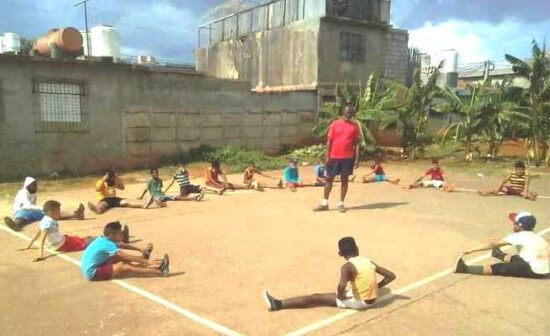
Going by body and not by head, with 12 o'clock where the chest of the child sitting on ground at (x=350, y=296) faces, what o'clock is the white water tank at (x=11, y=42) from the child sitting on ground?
The white water tank is roughly at 12 o'clock from the child sitting on ground.

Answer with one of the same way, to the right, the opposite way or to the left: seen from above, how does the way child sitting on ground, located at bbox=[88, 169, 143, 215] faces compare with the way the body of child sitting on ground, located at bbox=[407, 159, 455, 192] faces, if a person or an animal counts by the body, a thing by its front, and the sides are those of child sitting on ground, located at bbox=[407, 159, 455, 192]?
to the left

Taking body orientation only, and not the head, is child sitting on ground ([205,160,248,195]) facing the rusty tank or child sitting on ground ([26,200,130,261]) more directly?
the child sitting on ground

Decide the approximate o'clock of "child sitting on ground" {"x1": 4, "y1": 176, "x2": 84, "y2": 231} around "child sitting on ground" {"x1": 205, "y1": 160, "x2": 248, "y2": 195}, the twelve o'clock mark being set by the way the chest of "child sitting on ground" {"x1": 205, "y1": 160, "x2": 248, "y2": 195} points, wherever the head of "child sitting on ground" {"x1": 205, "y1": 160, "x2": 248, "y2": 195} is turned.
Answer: "child sitting on ground" {"x1": 4, "y1": 176, "x2": 84, "y2": 231} is roughly at 3 o'clock from "child sitting on ground" {"x1": 205, "y1": 160, "x2": 248, "y2": 195}.

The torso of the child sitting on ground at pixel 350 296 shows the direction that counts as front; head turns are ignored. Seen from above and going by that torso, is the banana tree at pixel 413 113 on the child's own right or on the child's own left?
on the child's own right

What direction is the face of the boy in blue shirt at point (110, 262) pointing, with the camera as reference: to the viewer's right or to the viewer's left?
to the viewer's right

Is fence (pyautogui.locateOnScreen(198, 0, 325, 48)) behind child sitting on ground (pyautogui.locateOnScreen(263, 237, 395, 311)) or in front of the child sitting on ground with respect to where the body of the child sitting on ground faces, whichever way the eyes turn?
in front

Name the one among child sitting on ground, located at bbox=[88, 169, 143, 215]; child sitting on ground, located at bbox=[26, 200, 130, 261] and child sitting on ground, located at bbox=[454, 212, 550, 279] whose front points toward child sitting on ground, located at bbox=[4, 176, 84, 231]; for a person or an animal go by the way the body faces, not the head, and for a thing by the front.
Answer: child sitting on ground, located at bbox=[454, 212, 550, 279]

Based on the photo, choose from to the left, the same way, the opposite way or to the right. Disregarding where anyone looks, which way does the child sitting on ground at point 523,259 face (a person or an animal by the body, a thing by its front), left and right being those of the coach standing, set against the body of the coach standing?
to the right

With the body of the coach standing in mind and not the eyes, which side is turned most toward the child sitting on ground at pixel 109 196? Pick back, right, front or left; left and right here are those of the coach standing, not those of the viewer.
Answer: right

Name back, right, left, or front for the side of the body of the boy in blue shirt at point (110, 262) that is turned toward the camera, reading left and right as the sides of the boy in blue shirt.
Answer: right

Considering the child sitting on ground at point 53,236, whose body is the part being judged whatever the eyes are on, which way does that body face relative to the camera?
to the viewer's right

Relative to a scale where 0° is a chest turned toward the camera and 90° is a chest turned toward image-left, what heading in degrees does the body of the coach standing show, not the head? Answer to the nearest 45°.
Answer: approximately 0°

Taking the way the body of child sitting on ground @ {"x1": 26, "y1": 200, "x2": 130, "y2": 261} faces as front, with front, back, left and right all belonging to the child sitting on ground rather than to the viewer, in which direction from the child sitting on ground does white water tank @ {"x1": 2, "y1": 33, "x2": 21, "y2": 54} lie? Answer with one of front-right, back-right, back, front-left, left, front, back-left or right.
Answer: left

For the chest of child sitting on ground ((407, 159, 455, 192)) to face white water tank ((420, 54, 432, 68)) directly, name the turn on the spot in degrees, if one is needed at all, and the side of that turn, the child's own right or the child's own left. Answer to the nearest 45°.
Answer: approximately 180°

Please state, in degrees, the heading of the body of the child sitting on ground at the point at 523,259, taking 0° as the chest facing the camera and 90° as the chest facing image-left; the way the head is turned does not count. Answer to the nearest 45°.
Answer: approximately 90°
